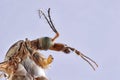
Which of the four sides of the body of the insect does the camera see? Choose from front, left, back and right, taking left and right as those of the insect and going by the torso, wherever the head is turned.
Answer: right
